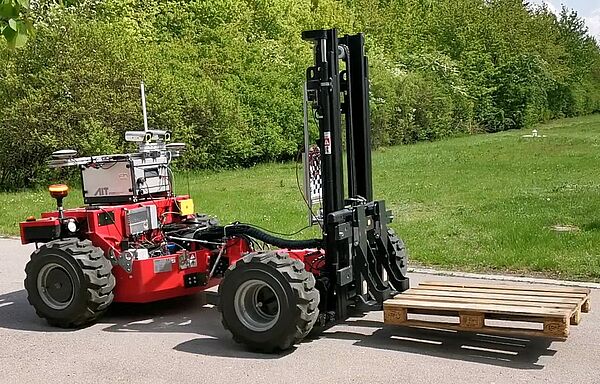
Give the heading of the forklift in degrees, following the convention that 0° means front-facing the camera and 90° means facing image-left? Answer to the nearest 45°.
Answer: approximately 315°

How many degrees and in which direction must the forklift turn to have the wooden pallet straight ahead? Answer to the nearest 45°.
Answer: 0° — it already faces it

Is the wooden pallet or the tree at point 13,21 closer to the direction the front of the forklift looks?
the wooden pallet
